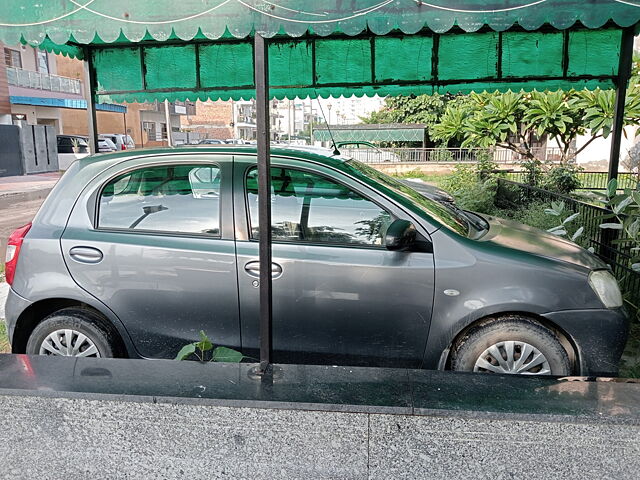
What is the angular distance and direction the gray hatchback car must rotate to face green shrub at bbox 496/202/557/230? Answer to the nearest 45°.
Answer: approximately 45° to its left

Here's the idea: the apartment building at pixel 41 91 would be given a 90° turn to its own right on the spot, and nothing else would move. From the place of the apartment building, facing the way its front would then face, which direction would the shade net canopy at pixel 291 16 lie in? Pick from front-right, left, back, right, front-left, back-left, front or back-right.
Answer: front-left

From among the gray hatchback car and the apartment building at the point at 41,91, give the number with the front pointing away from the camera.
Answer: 0

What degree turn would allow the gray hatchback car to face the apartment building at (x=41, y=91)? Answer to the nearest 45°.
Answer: approximately 135° to its left

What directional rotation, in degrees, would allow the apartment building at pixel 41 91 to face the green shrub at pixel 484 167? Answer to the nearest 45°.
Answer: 0° — it already faces it

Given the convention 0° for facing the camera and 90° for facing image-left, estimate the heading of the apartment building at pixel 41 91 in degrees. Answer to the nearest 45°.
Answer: approximately 315°

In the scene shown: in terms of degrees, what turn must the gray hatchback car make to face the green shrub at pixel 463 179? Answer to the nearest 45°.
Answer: approximately 90° to its left

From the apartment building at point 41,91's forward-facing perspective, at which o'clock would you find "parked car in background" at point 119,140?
The parked car in background is roughly at 11 o'clock from the apartment building.

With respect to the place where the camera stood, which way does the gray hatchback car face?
facing to the right of the viewer

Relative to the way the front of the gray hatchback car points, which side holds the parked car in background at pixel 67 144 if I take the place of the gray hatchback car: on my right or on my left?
on my left

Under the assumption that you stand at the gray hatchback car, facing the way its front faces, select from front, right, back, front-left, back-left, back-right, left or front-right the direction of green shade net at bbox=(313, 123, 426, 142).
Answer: left

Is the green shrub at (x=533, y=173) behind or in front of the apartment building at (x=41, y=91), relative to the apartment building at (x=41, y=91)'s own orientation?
in front
